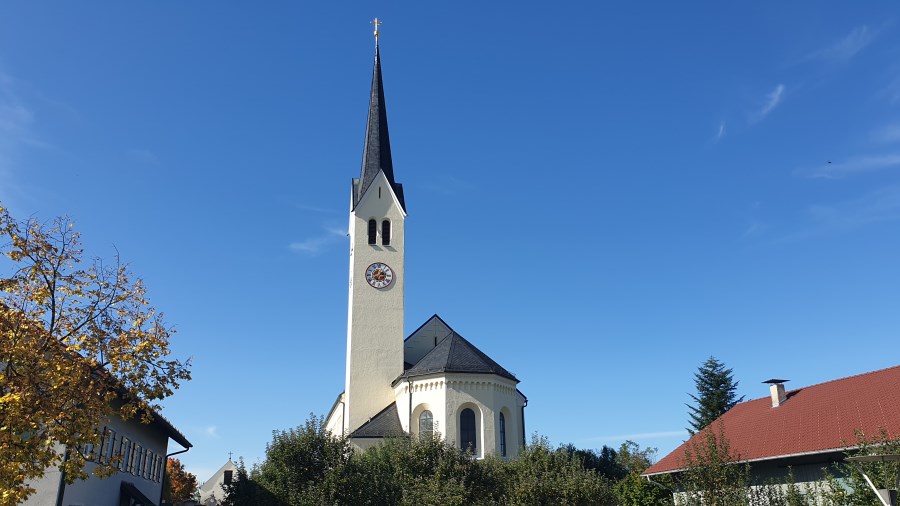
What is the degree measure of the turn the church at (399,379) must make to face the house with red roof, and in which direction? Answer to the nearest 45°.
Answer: approximately 135° to its right

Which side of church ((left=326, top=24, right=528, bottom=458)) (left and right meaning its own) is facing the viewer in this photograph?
back

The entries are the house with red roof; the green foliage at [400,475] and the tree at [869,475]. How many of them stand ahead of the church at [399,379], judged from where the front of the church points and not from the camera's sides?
0

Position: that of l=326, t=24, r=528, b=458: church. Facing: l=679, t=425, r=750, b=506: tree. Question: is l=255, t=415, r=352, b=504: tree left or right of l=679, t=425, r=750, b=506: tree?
right

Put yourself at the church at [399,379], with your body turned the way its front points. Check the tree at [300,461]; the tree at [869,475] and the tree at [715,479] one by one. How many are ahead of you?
0

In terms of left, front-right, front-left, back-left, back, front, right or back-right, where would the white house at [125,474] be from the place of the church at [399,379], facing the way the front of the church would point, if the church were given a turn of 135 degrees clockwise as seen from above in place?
right

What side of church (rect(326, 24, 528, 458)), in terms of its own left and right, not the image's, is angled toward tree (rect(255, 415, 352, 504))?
back

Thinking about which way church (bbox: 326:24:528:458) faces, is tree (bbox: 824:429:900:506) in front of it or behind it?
behind

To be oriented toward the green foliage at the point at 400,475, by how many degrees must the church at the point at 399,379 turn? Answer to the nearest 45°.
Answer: approximately 180°
